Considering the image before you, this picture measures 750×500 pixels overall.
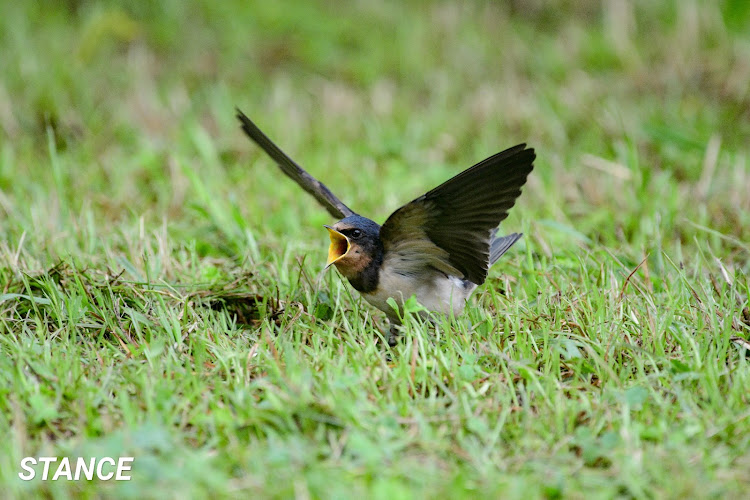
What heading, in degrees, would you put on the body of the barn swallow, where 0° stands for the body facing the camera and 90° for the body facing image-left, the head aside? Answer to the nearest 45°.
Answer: approximately 45°
